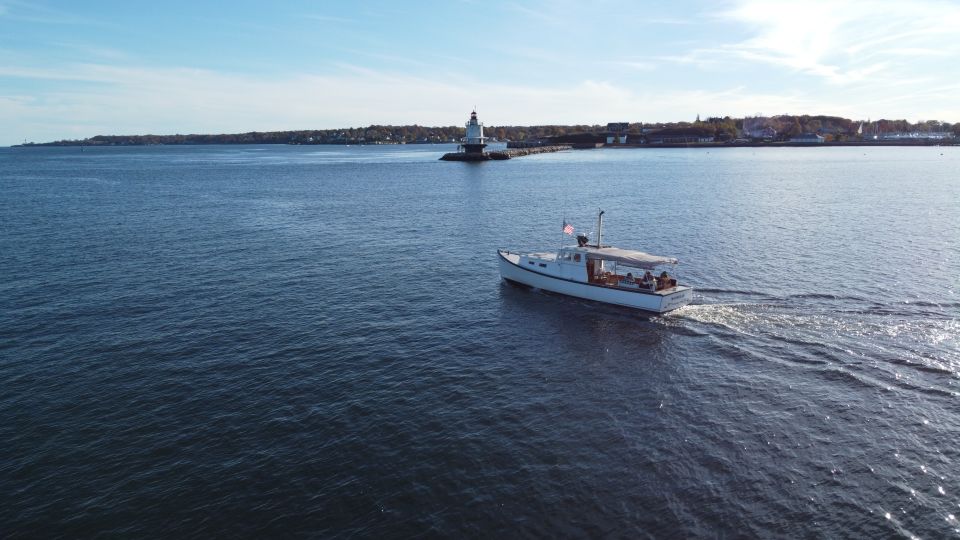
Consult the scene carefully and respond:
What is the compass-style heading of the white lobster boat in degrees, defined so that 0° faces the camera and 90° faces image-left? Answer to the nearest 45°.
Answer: approximately 135°
